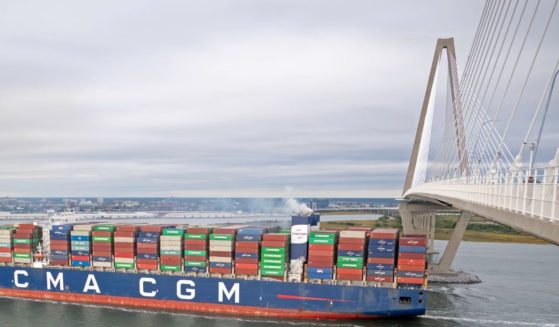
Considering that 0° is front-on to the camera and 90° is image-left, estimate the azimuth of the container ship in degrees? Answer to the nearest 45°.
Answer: approximately 90°

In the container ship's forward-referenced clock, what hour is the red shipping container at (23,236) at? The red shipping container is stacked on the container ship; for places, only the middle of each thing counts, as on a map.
The red shipping container is roughly at 1 o'clock from the container ship.
